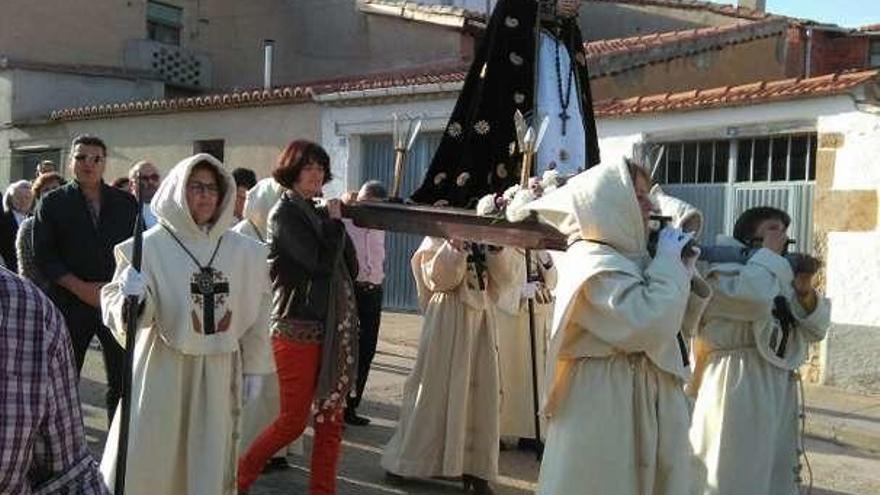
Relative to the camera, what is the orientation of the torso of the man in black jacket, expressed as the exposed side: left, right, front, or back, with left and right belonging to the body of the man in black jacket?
front

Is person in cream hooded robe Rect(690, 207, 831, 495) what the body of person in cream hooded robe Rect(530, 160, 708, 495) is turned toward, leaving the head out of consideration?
no

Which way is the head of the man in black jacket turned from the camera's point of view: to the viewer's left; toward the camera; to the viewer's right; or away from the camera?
toward the camera

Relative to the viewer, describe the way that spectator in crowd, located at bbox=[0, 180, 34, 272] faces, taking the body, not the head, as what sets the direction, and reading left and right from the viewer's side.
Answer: facing the viewer and to the right of the viewer

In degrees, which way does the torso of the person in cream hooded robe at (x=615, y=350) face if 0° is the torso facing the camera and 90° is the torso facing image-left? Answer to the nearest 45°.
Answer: approximately 270°

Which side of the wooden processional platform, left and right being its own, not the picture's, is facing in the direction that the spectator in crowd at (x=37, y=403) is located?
right

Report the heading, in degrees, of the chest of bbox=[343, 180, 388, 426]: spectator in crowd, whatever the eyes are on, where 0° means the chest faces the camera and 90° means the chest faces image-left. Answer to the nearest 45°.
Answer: approximately 315°

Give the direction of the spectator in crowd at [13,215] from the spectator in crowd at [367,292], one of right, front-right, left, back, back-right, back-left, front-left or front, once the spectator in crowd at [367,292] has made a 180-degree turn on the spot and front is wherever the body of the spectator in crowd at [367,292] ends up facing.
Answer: front-left

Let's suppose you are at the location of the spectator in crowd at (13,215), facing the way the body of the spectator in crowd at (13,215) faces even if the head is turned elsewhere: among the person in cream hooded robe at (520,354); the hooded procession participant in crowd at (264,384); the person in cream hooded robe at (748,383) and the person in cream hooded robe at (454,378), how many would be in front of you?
4

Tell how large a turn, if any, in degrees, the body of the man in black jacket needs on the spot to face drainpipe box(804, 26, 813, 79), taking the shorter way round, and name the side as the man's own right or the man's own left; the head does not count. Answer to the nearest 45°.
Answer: approximately 135° to the man's own left
